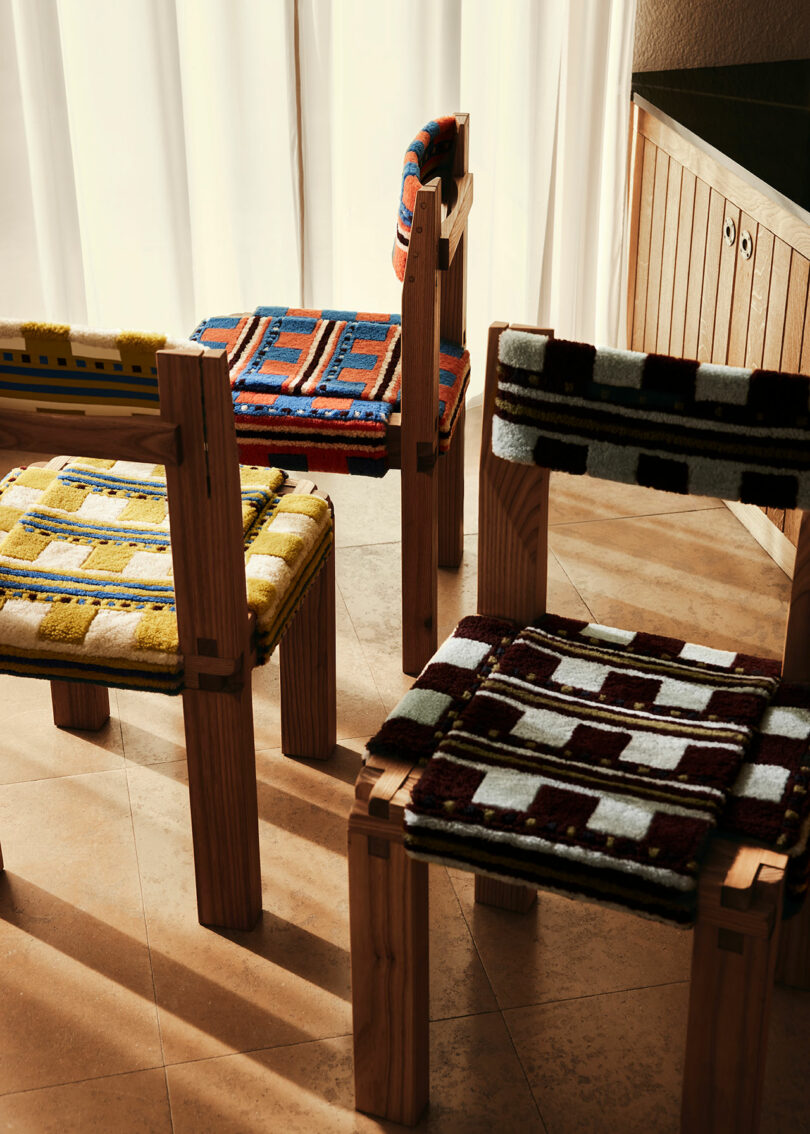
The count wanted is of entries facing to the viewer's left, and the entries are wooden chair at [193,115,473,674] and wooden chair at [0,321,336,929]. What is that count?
1

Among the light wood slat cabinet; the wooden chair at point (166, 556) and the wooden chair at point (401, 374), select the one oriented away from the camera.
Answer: the wooden chair at point (166, 556)

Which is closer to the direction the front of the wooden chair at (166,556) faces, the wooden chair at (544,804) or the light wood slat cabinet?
the light wood slat cabinet

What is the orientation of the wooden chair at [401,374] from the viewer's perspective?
to the viewer's left

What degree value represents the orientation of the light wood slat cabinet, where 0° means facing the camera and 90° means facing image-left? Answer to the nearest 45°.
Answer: approximately 45°

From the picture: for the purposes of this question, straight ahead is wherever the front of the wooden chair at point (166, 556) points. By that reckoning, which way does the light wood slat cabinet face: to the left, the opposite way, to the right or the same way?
to the left

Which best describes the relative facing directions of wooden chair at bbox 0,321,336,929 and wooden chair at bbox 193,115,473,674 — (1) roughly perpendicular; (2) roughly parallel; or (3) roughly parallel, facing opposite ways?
roughly perpendicular

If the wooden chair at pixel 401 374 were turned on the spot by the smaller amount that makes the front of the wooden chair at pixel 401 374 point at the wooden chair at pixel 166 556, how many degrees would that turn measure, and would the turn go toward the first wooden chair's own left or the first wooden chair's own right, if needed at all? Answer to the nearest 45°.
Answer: approximately 45° to the first wooden chair's own left

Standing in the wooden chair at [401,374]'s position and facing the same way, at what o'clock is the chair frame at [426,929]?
The chair frame is roughly at 9 o'clock from the wooden chair.

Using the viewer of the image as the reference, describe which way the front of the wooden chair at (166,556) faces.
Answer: facing away from the viewer

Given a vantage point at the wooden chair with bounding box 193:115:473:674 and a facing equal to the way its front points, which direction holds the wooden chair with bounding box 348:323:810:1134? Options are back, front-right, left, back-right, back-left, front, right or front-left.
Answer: left

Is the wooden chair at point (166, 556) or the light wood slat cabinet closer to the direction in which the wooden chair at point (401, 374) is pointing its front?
the wooden chair
